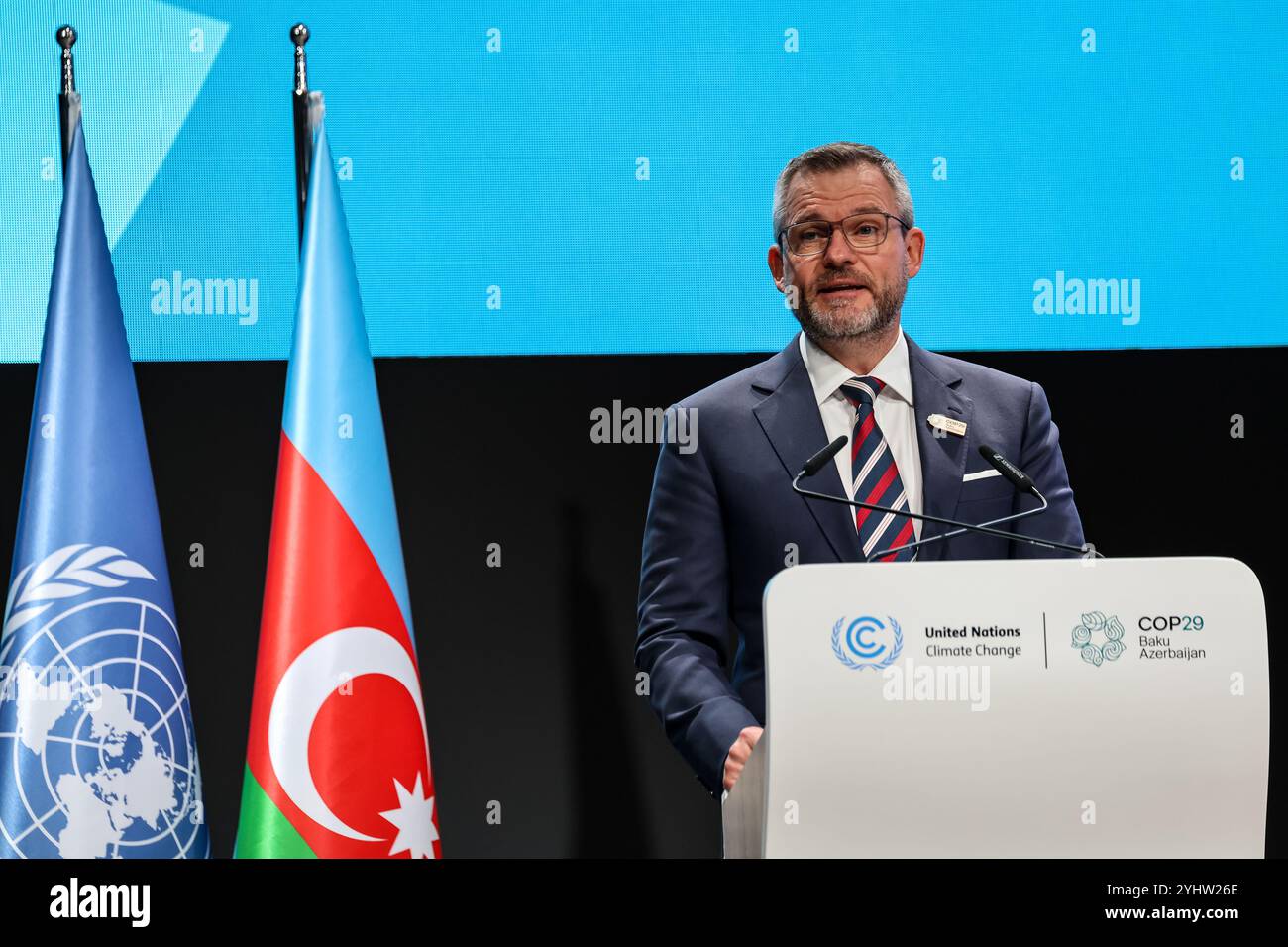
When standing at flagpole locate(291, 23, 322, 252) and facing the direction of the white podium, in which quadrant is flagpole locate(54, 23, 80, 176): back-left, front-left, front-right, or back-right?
back-right

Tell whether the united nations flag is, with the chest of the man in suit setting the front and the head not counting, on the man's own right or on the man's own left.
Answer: on the man's own right

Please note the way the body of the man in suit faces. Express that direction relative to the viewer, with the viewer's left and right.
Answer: facing the viewer

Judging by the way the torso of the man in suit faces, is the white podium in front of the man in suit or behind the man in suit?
in front

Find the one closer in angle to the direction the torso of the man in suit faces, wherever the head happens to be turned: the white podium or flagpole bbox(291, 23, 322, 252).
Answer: the white podium

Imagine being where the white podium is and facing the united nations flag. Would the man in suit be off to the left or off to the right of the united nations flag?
right
